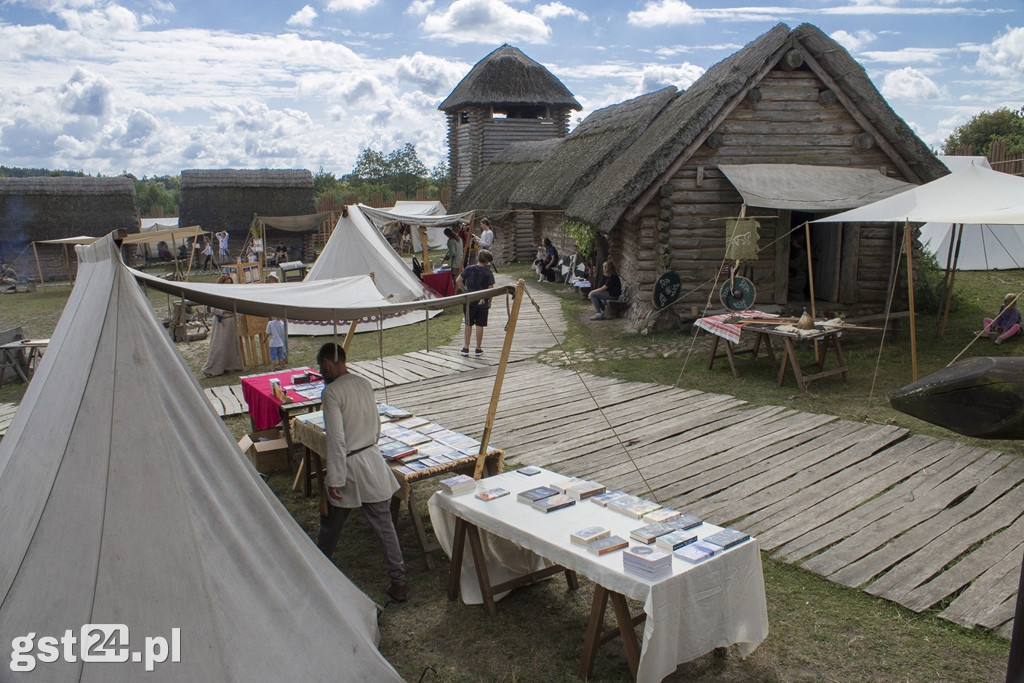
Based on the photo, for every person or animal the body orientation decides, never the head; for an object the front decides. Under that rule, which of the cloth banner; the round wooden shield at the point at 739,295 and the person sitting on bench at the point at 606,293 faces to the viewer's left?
the person sitting on bench

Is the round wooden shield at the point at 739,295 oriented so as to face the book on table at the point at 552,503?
yes

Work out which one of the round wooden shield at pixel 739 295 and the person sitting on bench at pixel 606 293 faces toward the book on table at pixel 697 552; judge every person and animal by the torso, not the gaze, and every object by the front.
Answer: the round wooden shield

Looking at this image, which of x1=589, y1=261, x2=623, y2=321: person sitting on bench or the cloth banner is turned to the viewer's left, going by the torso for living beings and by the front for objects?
the person sitting on bench

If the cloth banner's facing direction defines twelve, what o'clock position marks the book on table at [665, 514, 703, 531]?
The book on table is roughly at 12 o'clock from the cloth banner.

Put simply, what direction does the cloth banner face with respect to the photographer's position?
facing the viewer

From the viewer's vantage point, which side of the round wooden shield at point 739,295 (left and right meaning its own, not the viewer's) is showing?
front

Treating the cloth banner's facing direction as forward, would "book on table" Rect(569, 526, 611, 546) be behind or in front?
in front

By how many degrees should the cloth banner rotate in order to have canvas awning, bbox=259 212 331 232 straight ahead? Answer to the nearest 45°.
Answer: approximately 135° to its right

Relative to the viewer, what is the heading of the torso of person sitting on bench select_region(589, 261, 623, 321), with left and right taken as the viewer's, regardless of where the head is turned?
facing to the left of the viewer
